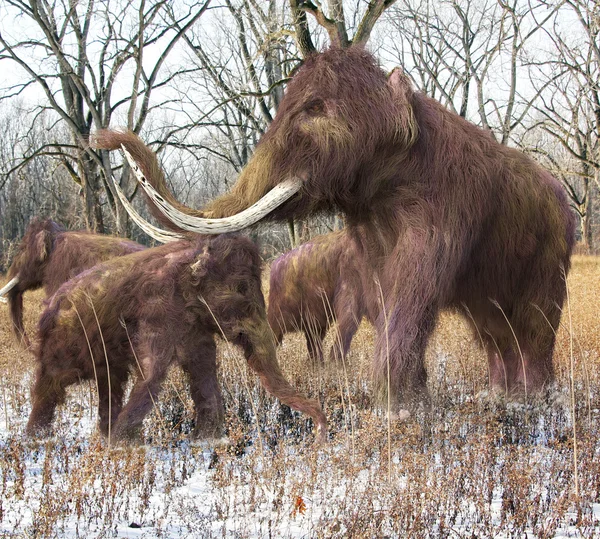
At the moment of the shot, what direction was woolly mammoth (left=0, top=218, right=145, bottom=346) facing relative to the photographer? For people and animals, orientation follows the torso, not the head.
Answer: facing to the left of the viewer

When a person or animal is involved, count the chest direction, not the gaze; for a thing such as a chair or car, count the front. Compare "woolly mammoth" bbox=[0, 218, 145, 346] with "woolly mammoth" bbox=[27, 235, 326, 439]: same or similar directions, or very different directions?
very different directions

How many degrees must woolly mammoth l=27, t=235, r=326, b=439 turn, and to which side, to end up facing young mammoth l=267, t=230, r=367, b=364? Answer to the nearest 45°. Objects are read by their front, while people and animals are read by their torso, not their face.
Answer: approximately 45° to its left

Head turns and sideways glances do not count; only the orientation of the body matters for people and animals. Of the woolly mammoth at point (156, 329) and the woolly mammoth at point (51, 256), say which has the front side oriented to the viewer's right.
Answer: the woolly mammoth at point (156, 329)

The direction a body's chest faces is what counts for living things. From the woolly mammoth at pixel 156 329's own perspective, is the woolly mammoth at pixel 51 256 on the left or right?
on its left

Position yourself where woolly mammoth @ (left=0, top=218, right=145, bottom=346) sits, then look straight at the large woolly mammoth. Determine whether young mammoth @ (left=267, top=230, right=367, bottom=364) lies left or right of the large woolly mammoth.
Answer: left

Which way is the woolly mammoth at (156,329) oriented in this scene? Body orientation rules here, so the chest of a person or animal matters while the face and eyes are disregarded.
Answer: to the viewer's right
